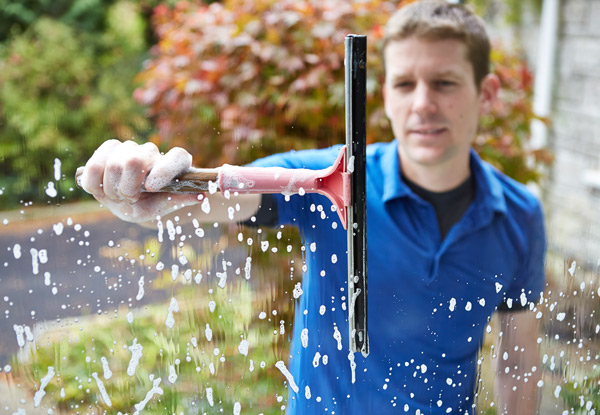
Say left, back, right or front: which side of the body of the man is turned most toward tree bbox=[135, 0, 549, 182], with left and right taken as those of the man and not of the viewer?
back

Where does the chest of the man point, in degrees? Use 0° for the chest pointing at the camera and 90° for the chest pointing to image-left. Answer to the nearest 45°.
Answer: approximately 0°
